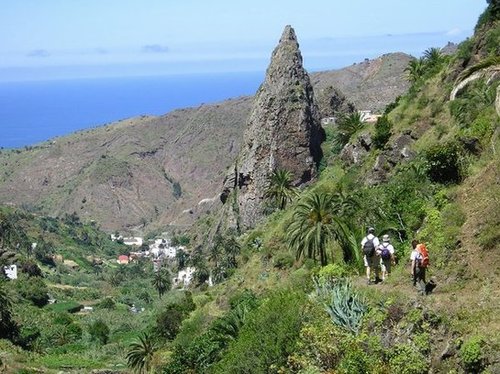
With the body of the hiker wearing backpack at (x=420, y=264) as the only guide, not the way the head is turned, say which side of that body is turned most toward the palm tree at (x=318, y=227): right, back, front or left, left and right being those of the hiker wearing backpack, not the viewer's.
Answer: front

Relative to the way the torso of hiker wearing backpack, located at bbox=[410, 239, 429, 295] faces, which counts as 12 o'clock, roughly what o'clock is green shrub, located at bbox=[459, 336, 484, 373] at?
The green shrub is roughly at 7 o'clock from the hiker wearing backpack.

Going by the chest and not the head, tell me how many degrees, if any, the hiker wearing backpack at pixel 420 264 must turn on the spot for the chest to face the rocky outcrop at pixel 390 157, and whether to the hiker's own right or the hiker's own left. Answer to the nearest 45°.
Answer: approximately 45° to the hiker's own right

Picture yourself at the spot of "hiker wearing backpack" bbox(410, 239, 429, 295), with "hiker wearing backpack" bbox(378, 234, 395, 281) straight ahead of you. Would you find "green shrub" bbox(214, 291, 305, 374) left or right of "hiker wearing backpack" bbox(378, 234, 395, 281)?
left

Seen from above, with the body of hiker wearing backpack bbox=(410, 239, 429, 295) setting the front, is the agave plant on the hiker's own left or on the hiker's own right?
on the hiker's own left

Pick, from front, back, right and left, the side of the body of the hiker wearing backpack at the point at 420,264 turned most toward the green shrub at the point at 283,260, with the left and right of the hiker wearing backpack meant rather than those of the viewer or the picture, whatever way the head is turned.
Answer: front

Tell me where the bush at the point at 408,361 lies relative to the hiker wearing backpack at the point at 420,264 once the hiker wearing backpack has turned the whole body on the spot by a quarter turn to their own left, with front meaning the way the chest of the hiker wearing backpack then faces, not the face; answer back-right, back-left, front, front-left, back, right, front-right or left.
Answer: front-left

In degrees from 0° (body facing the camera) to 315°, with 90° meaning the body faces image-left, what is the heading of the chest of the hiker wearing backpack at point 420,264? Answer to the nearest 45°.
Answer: approximately 135°

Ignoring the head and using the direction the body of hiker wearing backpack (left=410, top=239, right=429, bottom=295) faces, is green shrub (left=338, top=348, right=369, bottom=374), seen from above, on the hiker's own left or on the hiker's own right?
on the hiker's own left

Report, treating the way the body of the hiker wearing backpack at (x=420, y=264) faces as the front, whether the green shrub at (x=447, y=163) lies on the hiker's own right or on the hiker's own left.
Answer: on the hiker's own right

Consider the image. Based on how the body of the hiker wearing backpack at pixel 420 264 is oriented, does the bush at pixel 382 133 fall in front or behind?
in front

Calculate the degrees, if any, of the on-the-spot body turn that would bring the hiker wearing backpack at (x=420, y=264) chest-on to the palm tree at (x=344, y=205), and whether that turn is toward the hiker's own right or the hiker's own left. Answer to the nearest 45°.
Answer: approximately 45° to the hiker's own right
